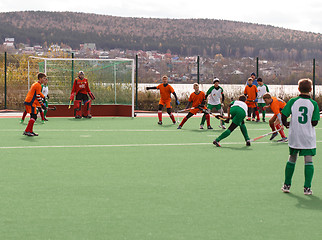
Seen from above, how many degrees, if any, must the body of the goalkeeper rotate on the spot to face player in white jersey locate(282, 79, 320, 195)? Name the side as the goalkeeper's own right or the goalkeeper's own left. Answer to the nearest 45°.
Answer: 0° — they already face them

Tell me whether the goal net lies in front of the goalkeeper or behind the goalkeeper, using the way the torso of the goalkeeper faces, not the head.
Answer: behind

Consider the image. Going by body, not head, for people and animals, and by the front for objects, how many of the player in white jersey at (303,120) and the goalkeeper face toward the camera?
1

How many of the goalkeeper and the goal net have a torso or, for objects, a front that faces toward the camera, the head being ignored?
2

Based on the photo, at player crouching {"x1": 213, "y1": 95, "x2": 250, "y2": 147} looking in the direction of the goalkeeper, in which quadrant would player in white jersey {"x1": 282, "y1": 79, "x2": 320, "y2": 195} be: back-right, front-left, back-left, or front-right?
back-left

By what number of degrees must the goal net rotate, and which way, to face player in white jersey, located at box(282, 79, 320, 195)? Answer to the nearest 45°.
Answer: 0° — it already faces them

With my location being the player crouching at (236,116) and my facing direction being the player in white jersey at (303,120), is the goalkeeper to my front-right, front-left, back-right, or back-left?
back-right

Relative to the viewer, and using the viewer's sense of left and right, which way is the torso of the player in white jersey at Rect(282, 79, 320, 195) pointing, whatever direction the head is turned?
facing away from the viewer
